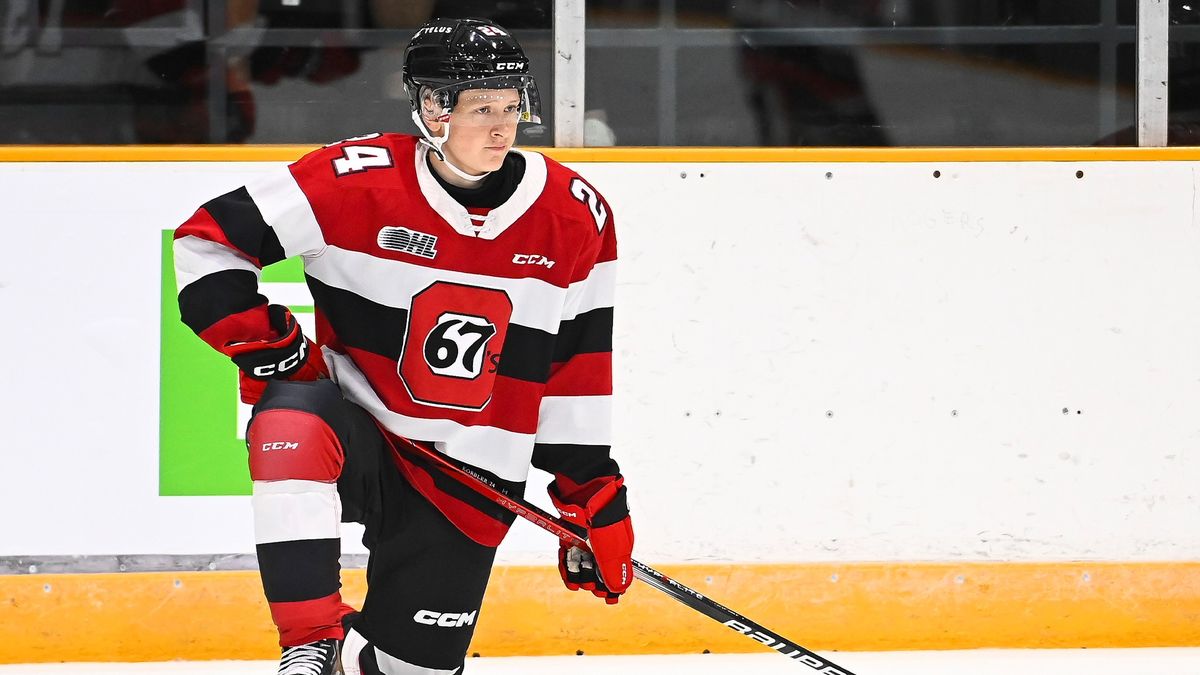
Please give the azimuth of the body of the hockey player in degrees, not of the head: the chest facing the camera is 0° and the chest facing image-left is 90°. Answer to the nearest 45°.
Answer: approximately 0°

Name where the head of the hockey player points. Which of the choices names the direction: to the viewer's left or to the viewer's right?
to the viewer's right
